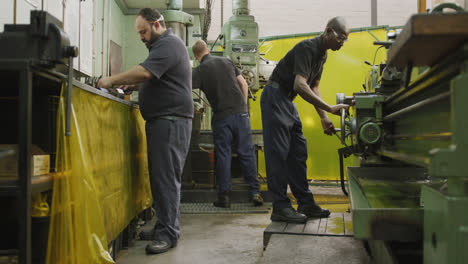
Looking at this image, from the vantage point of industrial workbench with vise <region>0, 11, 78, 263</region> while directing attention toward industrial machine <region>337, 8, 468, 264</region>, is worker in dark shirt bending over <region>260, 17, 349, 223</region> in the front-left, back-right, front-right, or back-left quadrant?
front-left

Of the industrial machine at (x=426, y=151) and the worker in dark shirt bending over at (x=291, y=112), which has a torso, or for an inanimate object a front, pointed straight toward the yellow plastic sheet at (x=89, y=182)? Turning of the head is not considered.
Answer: the industrial machine

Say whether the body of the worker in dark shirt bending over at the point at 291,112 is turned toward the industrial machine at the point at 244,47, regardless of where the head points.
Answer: no

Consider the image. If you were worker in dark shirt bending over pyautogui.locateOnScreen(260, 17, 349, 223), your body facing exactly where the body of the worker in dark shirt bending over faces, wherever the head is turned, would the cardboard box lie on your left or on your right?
on your right

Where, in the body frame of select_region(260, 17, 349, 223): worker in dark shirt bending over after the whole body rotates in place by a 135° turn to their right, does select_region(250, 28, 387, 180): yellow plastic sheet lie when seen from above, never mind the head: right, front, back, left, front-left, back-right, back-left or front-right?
back-right

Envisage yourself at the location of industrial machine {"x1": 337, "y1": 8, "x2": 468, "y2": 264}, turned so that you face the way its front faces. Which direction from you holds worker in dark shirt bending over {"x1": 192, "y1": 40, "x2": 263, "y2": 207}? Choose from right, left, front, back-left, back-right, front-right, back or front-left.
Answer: front-right

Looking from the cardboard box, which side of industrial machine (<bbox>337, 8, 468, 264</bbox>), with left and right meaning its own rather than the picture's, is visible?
front

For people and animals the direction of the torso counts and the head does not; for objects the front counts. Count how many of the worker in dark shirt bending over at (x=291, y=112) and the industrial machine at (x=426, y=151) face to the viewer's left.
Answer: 1

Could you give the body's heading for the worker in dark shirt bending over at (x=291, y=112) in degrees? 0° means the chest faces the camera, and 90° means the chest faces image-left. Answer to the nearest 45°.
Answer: approximately 270°

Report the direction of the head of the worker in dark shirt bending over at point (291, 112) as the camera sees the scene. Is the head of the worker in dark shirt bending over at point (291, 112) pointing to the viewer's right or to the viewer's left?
to the viewer's right

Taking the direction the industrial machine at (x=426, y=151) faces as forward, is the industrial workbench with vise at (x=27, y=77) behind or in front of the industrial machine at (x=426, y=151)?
in front

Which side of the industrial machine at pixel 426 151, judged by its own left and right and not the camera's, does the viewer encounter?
left

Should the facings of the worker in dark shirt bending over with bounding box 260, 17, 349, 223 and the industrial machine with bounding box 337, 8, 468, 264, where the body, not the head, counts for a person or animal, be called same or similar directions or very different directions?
very different directions

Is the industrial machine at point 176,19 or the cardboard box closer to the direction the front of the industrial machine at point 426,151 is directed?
the cardboard box
